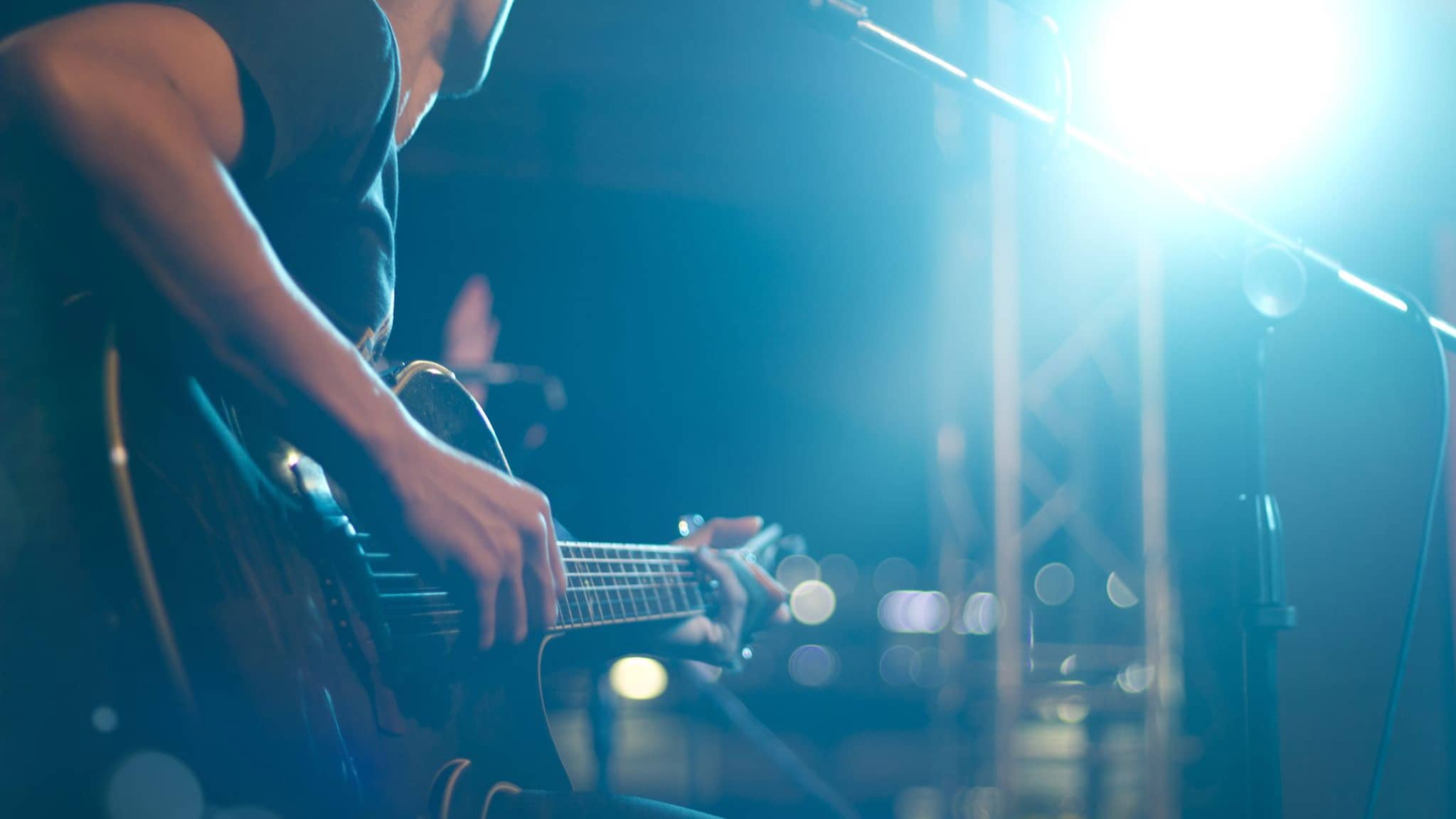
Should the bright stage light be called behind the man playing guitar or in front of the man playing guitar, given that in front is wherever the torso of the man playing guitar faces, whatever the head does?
in front

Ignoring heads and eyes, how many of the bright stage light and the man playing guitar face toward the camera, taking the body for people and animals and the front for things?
1

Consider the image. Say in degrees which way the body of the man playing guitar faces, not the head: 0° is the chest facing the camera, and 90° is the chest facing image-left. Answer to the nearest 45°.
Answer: approximately 270°

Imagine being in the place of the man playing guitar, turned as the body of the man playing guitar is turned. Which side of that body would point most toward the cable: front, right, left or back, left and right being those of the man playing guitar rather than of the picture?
front

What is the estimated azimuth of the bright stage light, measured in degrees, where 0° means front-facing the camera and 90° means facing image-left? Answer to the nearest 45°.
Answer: approximately 0°

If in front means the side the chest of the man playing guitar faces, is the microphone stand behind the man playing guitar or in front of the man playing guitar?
in front
